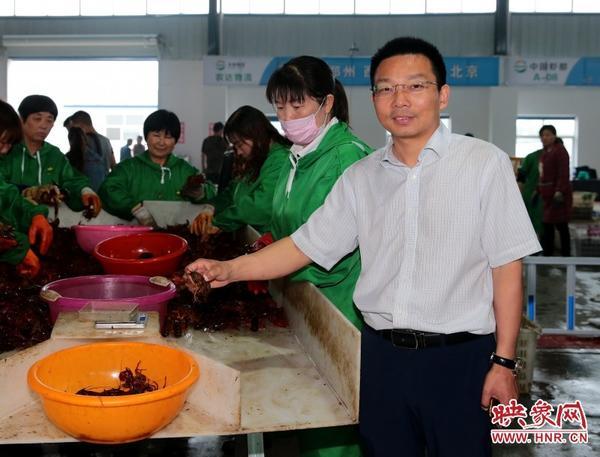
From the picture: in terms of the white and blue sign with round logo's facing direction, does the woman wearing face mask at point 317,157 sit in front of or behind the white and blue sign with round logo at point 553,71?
in front

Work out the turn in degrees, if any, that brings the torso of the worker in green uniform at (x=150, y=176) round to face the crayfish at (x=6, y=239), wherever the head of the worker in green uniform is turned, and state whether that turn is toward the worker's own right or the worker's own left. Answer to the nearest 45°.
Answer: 0° — they already face it

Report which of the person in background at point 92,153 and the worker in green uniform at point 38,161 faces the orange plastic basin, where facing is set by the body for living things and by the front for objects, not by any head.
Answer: the worker in green uniform

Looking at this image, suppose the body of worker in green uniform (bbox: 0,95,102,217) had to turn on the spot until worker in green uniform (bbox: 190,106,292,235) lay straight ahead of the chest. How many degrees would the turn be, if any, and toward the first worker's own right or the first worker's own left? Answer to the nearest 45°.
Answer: approximately 45° to the first worker's own left

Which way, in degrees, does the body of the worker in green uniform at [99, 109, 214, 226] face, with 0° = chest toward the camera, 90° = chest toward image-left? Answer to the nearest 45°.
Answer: approximately 0°

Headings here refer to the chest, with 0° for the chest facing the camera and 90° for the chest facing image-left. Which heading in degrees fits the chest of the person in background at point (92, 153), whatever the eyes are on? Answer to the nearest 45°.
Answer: approximately 135°

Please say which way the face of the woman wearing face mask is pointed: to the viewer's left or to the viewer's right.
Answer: to the viewer's left

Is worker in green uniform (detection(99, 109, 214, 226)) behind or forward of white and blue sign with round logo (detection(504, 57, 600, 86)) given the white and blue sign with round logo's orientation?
forward
